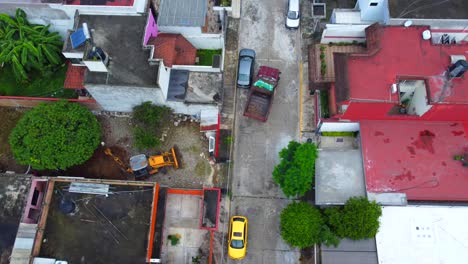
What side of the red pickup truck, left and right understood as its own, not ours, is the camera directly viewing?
back

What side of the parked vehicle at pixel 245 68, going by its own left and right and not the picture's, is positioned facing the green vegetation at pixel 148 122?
left

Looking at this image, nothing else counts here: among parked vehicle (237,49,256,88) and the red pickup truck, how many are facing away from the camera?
2

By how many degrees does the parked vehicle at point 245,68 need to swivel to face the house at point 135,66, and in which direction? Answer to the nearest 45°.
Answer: approximately 90° to its left

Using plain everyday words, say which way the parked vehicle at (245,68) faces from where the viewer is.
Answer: facing away from the viewer

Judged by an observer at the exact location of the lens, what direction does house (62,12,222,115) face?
facing to the right of the viewer
